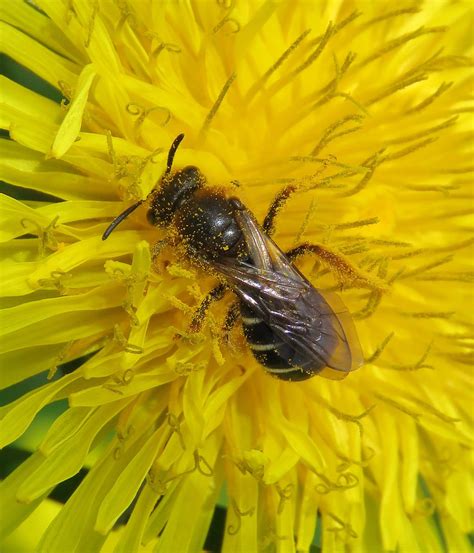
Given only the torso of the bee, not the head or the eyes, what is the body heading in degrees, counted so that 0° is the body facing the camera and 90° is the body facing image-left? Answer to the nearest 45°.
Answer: approximately 135°
